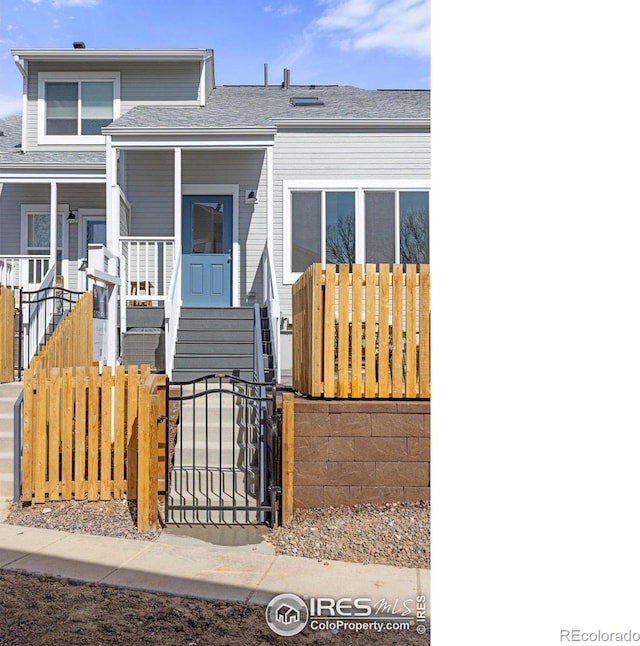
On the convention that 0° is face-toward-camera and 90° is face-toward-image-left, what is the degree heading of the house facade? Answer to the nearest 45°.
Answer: approximately 0°

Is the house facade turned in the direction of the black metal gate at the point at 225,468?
yes

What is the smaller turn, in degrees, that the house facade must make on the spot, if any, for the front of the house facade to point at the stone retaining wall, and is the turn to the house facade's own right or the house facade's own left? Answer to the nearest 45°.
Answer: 0° — it already faces it

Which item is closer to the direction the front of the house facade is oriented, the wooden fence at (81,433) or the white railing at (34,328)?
the wooden fence

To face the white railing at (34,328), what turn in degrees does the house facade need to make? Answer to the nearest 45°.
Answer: approximately 45° to its right

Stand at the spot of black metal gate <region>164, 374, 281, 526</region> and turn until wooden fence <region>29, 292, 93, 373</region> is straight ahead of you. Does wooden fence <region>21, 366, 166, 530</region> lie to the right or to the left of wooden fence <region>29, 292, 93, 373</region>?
left
